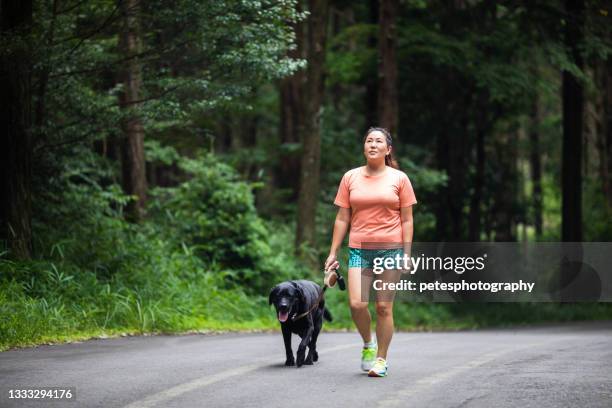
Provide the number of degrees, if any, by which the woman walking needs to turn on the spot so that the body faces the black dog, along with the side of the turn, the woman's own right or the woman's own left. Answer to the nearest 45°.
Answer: approximately 135° to the woman's own right

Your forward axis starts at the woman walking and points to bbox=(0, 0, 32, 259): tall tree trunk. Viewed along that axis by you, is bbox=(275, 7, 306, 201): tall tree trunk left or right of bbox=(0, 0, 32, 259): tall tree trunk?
right

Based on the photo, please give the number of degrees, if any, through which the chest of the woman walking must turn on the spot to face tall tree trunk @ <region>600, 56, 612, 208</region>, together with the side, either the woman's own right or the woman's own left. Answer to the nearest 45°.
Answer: approximately 180°

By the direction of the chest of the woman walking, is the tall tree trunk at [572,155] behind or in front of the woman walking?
behind

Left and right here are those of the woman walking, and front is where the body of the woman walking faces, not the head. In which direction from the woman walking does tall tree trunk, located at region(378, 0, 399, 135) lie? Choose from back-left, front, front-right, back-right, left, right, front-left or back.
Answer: back

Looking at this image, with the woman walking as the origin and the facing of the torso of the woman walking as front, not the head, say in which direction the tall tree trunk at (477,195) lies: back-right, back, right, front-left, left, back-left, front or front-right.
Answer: back

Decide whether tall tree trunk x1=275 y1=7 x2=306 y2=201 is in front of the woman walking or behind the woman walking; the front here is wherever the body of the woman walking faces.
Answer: behind

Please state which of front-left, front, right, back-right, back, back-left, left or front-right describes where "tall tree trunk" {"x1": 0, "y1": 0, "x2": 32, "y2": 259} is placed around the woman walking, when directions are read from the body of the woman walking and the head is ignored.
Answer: back-right

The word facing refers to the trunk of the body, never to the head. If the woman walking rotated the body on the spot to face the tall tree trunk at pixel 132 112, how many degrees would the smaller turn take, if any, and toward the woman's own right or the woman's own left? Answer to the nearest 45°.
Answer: approximately 135° to the woman's own right

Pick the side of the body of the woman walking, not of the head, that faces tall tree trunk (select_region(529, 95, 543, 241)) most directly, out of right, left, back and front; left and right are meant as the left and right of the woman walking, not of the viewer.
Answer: back

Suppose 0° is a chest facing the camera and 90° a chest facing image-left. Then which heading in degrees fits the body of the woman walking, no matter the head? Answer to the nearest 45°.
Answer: approximately 0°

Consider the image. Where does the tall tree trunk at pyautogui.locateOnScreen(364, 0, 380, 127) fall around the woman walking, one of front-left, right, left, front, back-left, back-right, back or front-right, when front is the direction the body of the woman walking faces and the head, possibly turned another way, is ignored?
back
